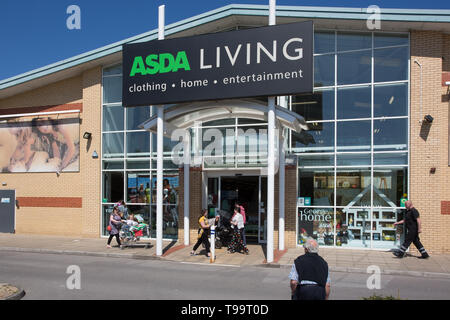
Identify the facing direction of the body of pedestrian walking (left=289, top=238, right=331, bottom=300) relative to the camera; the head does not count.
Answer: away from the camera

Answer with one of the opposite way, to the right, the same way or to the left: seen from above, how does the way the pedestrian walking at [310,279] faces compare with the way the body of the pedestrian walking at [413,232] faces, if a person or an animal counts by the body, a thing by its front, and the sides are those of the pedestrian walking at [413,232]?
to the right

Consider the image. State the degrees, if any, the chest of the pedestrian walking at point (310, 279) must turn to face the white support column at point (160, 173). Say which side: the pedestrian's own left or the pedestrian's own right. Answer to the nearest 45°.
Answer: approximately 45° to the pedestrian's own left

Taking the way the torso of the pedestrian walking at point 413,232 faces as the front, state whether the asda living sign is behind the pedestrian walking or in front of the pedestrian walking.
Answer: in front

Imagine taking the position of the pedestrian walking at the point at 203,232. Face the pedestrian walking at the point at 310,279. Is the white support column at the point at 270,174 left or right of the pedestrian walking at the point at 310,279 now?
left

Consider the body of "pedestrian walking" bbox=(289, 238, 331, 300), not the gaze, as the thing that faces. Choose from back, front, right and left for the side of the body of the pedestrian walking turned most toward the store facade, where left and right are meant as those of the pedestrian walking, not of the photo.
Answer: front

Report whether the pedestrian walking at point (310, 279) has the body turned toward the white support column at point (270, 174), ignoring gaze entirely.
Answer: yes

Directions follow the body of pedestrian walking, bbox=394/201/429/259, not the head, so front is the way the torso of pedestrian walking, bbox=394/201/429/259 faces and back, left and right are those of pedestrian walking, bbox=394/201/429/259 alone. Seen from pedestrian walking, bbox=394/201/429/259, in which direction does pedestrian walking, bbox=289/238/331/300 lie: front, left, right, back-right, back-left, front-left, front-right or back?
left

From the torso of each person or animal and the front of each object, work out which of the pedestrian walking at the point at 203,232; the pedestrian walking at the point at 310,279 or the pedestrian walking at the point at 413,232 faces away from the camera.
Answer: the pedestrian walking at the point at 310,279
